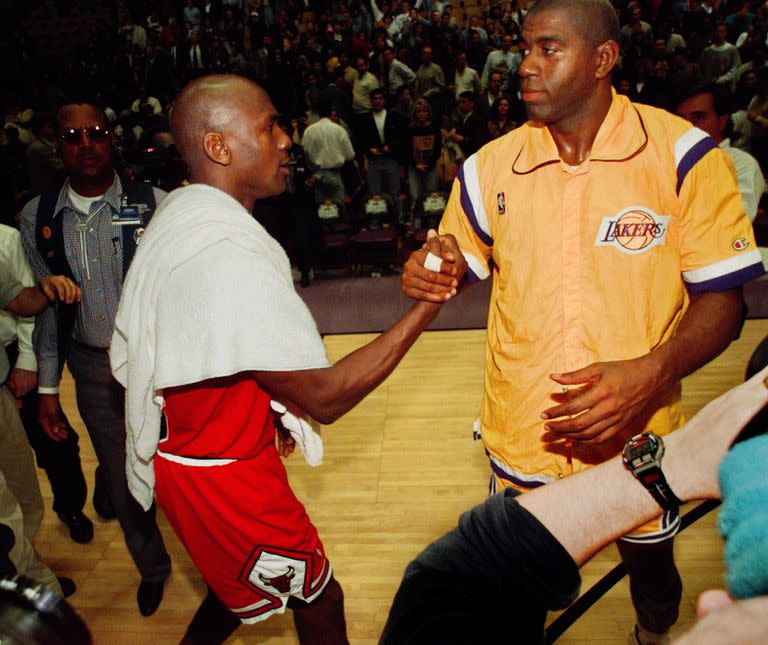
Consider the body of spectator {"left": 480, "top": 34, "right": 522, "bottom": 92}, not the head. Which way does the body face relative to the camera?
toward the camera

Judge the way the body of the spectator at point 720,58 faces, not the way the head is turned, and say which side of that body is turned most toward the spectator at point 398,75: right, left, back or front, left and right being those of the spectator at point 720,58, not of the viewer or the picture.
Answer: right

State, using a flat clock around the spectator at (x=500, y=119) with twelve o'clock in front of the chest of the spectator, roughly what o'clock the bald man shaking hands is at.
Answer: The bald man shaking hands is roughly at 12 o'clock from the spectator.

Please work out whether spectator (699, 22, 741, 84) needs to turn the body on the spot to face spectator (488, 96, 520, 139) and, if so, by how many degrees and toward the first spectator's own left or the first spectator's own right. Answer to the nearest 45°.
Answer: approximately 45° to the first spectator's own right

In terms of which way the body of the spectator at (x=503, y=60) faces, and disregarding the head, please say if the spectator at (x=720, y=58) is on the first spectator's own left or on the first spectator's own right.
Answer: on the first spectator's own left

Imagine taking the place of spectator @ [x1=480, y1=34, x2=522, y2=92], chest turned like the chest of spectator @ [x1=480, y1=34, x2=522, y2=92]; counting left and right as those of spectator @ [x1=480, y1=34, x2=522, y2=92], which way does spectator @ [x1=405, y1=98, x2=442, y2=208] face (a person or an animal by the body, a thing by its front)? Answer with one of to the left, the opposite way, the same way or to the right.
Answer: the same way

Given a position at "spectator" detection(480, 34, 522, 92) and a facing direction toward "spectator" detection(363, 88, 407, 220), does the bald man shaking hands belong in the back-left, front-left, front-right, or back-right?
front-left

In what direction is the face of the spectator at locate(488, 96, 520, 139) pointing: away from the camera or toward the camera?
toward the camera

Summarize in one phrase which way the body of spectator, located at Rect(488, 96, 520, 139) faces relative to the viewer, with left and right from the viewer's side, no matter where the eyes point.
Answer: facing the viewer

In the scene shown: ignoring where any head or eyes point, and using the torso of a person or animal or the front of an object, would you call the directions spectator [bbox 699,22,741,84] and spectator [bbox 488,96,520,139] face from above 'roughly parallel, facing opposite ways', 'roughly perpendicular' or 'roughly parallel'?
roughly parallel

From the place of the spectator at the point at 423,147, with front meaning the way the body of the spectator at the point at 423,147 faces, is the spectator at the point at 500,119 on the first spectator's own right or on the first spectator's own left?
on the first spectator's own left

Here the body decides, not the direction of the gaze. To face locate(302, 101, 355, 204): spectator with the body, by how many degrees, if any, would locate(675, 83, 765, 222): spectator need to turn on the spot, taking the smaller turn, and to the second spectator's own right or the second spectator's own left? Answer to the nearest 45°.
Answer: approximately 90° to the second spectator's own right
